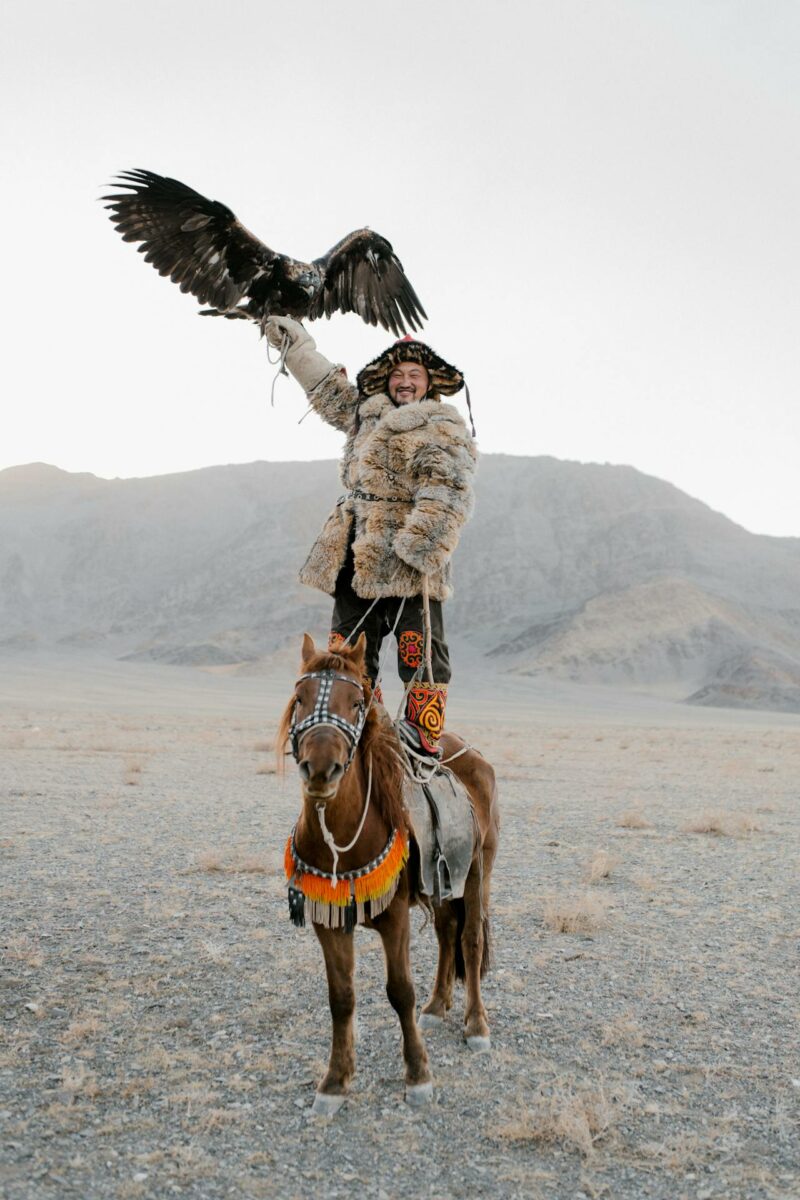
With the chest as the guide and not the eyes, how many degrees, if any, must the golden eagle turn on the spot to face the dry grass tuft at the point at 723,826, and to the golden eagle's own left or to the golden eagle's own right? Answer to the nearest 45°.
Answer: approximately 90° to the golden eagle's own left

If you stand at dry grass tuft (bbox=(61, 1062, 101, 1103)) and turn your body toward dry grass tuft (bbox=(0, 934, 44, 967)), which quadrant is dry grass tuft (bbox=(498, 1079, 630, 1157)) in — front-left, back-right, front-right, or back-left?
back-right

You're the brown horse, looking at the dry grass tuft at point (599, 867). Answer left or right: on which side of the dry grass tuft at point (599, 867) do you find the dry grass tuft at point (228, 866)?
left

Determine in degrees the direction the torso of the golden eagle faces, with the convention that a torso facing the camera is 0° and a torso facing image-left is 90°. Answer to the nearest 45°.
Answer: approximately 315°

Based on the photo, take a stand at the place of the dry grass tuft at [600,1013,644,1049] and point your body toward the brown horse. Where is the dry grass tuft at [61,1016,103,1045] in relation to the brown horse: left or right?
right
